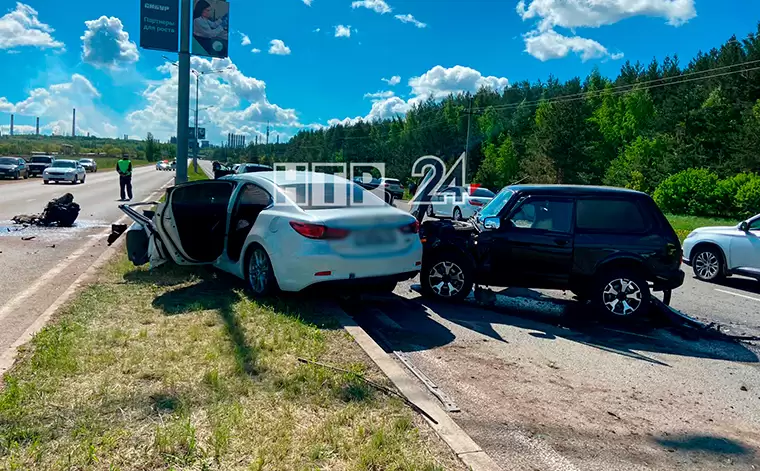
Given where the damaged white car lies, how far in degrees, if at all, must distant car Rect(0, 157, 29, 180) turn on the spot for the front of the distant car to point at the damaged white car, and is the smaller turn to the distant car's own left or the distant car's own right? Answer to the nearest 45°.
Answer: approximately 45° to the distant car's own left

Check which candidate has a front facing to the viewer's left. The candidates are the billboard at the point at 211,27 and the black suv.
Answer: the black suv

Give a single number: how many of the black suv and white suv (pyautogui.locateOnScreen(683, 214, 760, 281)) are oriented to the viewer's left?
2

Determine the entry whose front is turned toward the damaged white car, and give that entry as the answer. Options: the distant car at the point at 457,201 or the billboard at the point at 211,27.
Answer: the billboard

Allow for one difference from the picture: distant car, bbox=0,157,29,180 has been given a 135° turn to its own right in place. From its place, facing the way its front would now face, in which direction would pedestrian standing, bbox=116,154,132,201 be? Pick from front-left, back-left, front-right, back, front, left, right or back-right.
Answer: back

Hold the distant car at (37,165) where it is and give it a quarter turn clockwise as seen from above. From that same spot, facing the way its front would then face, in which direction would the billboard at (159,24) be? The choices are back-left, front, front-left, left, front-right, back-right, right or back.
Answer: back-left

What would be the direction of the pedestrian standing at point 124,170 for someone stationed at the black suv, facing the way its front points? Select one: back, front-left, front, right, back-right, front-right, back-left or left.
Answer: front-right

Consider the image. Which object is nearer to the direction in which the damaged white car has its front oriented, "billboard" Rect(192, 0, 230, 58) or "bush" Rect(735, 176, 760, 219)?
the billboard

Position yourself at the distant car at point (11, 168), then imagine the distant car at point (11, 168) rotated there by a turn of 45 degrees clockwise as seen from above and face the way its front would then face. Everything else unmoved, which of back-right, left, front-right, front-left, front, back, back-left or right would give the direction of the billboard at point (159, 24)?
left

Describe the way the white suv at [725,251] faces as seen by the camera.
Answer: facing to the left of the viewer

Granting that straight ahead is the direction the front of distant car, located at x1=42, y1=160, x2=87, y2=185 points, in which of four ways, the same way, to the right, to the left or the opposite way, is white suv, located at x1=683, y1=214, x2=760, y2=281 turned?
to the right

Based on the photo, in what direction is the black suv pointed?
to the viewer's left

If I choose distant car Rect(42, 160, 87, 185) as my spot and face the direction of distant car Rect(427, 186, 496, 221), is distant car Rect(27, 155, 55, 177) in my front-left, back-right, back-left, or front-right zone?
back-left

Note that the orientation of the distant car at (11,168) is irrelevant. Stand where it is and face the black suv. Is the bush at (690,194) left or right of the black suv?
left
